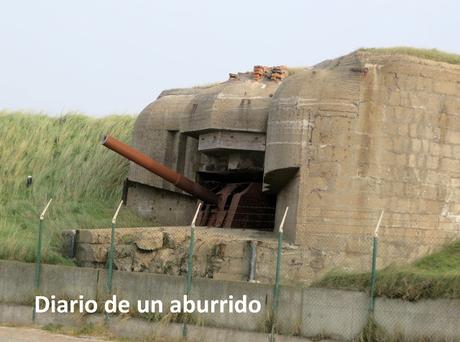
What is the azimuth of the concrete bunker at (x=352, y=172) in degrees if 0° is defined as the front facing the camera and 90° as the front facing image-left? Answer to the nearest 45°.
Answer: approximately 45°
